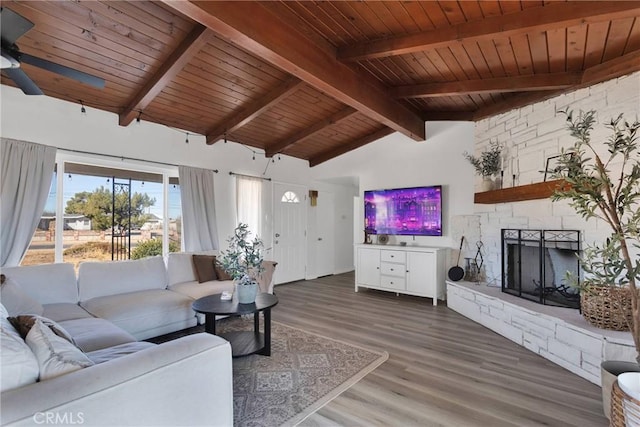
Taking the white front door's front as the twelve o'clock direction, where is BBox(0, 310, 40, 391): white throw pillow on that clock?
The white throw pillow is roughly at 2 o'clock from the white front door.

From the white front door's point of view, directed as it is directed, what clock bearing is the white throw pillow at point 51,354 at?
The white throw pillow is roughly at 2 o'clock from the white front door.

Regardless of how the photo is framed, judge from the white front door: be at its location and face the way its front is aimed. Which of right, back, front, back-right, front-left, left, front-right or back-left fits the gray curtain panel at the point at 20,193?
right

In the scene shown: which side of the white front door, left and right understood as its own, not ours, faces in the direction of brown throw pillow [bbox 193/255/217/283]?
right

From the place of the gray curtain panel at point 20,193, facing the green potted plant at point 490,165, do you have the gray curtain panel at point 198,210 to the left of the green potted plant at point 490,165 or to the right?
left

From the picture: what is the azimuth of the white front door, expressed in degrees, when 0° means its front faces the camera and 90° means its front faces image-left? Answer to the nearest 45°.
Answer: approximately 315°

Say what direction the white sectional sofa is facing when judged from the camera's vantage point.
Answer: facing the viewer and to the right of the viewer

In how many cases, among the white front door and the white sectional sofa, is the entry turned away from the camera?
0

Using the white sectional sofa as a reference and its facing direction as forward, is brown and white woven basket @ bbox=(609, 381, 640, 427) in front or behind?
in front

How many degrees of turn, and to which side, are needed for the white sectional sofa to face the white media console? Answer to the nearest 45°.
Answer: approximately 90° to its left

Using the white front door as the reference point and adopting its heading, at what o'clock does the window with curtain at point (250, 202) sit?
The window with curtain is roughly at 3 o'clock from the white front door.

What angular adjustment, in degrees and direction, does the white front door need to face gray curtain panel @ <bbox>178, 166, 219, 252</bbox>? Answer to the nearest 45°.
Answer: approximately 90° to its right
